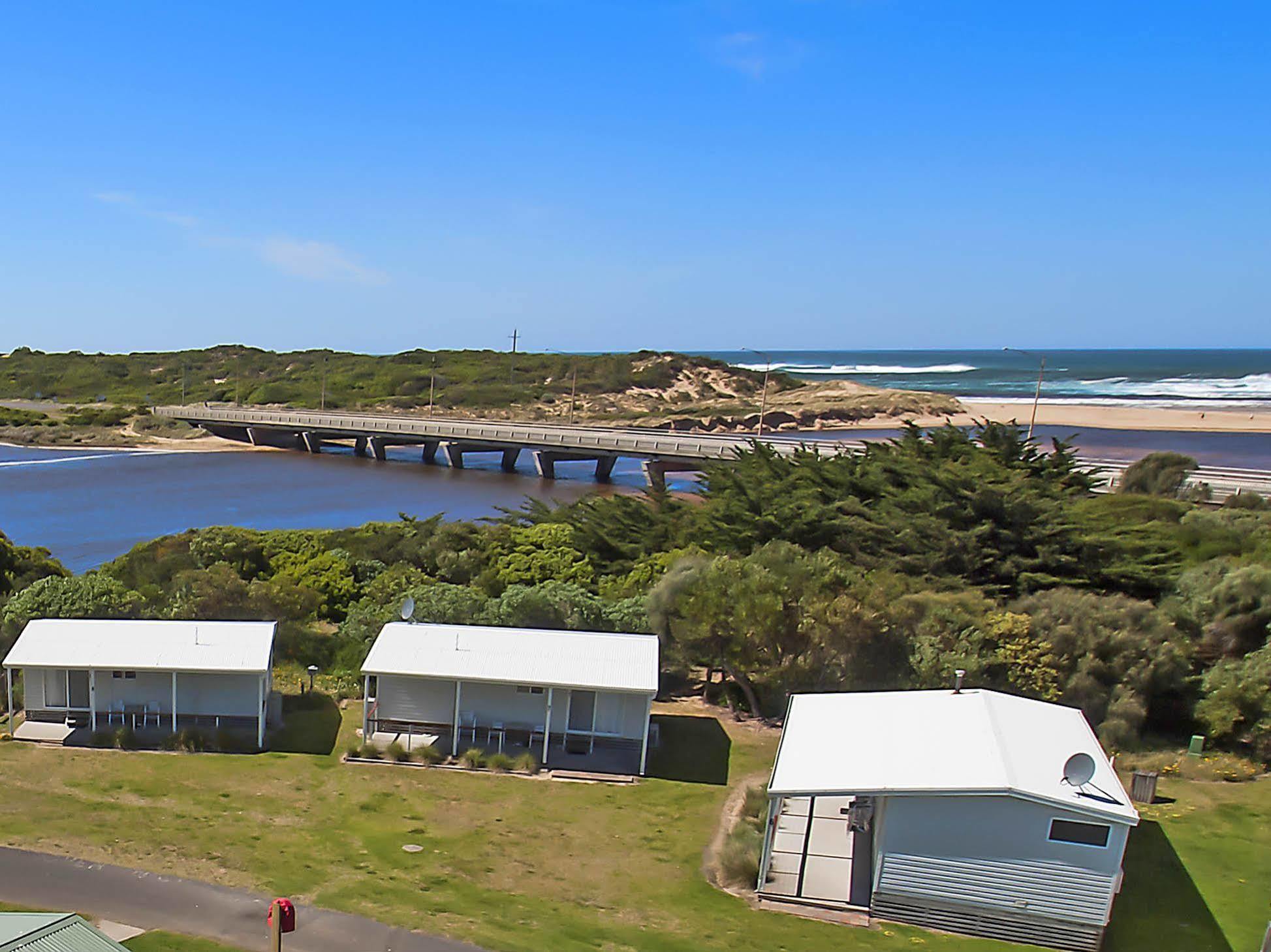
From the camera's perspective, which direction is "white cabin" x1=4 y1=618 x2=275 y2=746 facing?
toward the camera

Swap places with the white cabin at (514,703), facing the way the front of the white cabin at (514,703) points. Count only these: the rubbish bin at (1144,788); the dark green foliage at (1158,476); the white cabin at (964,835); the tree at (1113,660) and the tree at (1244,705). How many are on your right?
0

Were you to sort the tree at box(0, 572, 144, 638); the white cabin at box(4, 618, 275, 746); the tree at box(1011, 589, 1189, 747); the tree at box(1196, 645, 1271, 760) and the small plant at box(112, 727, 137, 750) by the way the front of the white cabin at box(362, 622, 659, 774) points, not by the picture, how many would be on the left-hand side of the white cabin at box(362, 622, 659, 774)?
2

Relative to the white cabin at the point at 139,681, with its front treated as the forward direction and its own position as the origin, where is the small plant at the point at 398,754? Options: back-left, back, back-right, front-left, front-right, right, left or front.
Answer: front-left

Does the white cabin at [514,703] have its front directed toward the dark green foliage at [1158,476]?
no

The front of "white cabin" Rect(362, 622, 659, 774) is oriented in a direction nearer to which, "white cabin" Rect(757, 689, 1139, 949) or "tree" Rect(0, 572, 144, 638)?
the white cabin

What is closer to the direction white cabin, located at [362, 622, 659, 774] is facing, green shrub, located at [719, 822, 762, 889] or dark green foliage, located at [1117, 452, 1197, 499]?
the green shrub

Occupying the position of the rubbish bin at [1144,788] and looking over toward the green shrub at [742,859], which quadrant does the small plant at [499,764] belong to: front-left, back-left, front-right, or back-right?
front-right

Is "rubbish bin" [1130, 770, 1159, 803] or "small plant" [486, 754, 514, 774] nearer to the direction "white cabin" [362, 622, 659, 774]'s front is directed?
the small plant

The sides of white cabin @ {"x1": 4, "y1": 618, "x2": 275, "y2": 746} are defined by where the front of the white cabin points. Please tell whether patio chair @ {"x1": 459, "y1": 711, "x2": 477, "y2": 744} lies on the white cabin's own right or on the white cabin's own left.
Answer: on the white cabin's own left

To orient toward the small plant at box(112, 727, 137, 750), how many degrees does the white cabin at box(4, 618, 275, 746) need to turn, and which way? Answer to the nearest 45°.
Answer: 0° — it already faces it

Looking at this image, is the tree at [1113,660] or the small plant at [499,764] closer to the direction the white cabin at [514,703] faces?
the small plant

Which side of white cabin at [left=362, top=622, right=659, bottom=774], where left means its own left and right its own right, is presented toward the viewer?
front

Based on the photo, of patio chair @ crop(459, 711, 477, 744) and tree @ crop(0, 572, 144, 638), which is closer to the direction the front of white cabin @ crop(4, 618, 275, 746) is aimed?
the patio chair

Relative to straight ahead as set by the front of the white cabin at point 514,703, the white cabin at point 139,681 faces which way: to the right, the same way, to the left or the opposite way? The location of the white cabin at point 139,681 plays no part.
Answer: the same way

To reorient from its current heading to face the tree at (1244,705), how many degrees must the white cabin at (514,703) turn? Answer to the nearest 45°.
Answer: approximately 90° to its left

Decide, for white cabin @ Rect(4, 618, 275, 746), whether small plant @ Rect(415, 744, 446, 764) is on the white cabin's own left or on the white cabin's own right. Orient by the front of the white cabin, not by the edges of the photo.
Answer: on the white cabin's own left
